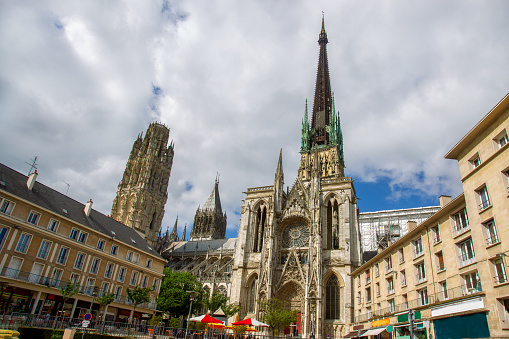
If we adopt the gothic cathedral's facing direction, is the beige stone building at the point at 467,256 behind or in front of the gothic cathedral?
in front

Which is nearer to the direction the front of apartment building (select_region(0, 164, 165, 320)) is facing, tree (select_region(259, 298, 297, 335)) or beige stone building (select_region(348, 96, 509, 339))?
the beige stone building

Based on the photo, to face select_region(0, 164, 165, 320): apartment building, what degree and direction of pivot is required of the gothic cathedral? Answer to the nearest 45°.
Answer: approximately 45° to its right

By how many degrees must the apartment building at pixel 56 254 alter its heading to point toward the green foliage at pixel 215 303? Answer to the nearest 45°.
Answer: approximately 45° to its left

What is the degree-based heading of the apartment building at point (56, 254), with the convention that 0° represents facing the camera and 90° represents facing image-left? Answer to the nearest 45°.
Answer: approximately 315°

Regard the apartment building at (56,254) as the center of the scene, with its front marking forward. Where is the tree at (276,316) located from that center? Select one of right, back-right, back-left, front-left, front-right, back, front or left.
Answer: front-left

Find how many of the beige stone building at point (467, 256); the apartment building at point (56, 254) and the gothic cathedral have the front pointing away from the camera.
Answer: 0

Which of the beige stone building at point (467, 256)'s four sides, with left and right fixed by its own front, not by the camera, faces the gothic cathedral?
right

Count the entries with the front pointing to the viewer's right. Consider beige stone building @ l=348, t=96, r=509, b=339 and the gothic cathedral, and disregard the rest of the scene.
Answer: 0

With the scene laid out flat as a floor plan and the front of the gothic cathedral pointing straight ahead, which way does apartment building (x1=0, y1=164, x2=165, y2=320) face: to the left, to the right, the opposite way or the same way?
to the left

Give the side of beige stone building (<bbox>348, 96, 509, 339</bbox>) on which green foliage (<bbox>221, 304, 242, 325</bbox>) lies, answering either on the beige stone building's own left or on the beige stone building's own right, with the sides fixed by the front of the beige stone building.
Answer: on the beige stone building's own right

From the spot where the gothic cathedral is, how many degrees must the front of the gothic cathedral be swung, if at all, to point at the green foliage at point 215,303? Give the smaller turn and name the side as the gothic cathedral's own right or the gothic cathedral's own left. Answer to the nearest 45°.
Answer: approximately 90° to the gothic cathedral's own right

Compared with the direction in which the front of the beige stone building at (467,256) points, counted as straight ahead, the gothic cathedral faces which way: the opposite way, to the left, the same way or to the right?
to the left

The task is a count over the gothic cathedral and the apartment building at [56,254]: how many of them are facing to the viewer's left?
0

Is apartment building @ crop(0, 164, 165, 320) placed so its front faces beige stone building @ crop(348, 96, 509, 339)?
yes

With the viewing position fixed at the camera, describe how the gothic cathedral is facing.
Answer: facing the viewer
